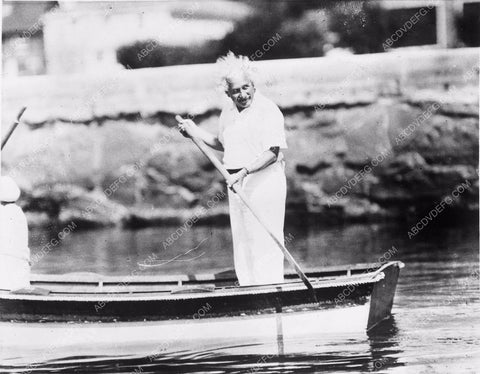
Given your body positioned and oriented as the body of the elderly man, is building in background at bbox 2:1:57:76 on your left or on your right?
on your right

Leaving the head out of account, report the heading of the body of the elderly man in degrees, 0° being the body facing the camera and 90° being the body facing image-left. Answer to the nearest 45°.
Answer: approximately 45°

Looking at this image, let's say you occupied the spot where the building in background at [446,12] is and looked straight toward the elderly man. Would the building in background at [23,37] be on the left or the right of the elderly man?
right

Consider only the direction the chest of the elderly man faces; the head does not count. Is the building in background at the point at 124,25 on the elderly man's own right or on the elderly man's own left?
on the elderly man's own right
